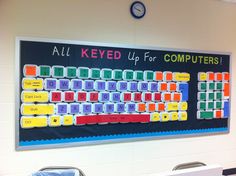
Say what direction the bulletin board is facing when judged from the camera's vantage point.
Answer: facing the viewer and to the right of the viewer
